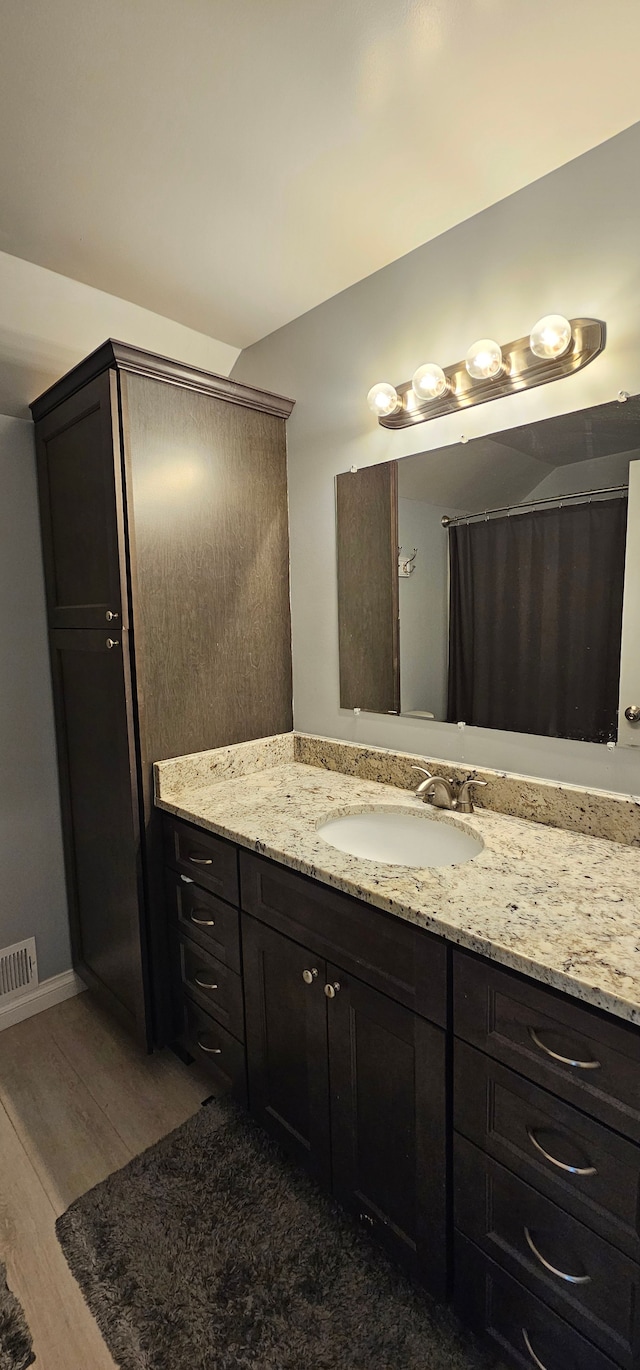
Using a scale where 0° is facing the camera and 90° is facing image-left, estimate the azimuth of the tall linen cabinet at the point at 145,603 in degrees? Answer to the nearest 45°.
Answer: approximately 45°

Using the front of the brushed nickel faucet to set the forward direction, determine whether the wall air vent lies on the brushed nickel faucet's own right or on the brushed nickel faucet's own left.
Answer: on the brushed nickel faucet's own right

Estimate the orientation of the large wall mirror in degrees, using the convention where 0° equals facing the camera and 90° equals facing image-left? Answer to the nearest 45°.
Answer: approximately 45°

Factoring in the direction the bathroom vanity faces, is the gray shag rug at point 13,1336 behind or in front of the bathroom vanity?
in front

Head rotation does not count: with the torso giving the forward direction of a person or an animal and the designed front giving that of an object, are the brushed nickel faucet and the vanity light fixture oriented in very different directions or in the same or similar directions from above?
same or similar directions

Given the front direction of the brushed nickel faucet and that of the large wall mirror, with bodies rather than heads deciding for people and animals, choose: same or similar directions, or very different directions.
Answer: same or similar directions

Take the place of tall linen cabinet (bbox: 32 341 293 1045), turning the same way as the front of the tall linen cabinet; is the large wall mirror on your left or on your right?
on your left

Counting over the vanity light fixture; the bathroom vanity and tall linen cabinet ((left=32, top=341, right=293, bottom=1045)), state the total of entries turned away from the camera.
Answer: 0

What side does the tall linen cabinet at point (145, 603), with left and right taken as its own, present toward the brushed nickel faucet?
left

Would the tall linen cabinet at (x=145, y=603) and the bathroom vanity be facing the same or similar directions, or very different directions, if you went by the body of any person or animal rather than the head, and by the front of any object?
same or similar directions

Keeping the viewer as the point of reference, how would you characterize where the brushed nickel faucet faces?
facing the viewer and to the left of the viewer

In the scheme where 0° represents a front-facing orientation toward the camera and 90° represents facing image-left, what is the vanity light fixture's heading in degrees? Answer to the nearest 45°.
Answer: approximately 45°

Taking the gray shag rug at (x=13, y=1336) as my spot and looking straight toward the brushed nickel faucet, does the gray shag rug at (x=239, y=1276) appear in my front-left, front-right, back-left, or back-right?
front-right
